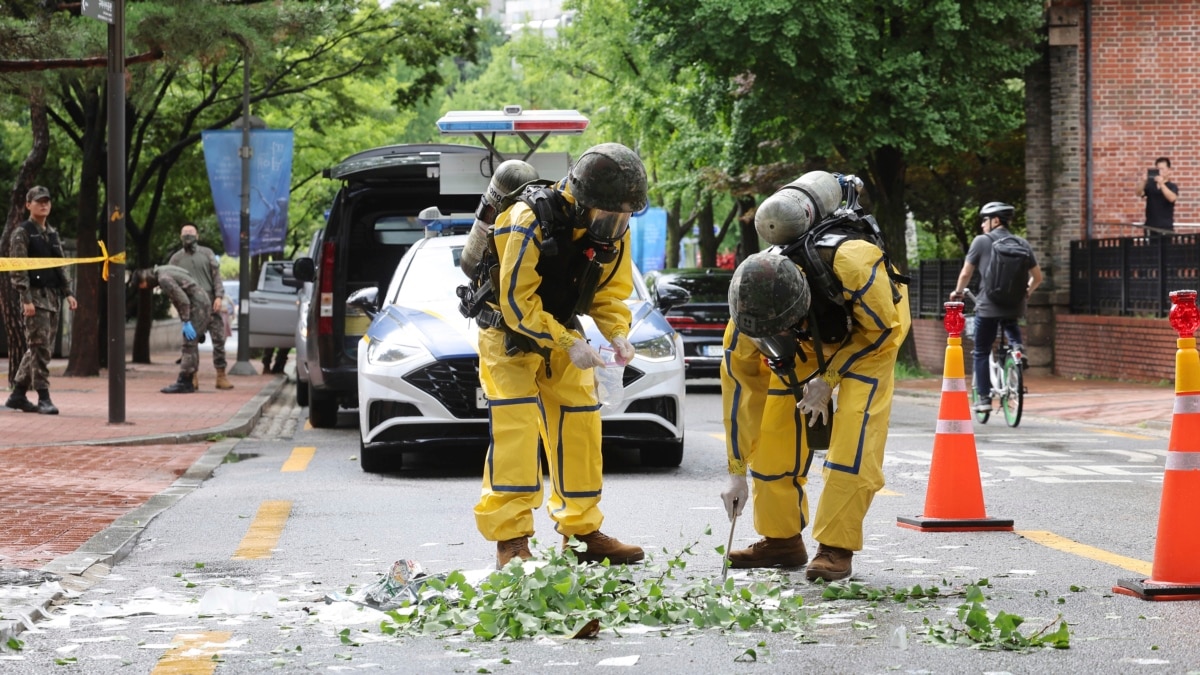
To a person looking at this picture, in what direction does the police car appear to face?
facing the viewer

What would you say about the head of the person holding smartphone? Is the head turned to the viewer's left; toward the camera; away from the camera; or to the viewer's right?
toward the camera

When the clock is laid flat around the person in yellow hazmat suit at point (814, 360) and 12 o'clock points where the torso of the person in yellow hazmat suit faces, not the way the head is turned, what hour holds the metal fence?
The metal fence is roughly at 5 o'clock from the person in yellow hazmat suit.

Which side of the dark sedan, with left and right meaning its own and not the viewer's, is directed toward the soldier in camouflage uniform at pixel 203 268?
left

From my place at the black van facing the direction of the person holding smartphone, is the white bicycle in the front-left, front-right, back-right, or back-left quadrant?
front-right

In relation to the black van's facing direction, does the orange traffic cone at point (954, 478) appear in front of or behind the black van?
behind

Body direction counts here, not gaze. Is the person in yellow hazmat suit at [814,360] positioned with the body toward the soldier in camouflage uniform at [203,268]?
no

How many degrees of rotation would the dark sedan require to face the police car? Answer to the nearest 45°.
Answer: approximately 180°

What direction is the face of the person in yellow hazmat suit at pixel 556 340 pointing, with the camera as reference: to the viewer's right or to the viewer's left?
to the viewer's right

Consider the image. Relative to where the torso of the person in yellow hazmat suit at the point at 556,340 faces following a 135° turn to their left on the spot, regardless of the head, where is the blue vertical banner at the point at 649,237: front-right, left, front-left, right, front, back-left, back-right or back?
front

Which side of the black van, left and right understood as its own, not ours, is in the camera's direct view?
back

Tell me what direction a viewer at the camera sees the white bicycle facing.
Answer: facing away from the viewer and to the left of the viewer

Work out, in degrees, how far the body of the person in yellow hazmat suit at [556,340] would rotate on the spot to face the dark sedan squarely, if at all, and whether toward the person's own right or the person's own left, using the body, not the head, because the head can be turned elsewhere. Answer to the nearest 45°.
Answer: approximately 135° to the person's own left

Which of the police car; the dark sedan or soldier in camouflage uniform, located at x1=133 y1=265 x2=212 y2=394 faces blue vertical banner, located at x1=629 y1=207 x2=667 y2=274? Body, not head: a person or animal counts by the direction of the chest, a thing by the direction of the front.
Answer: the dark sedan

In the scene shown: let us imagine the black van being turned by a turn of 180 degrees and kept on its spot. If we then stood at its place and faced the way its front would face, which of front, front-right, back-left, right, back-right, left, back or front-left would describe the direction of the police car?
front

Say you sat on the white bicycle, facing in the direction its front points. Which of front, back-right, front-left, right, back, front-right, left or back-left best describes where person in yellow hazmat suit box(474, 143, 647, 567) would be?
back-left
